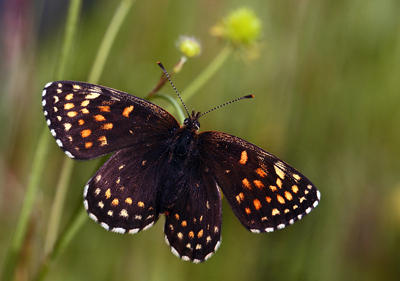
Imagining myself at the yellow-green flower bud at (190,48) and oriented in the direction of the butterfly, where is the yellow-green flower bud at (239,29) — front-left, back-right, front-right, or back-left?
back-left

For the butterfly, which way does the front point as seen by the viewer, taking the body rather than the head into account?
away from the camera
